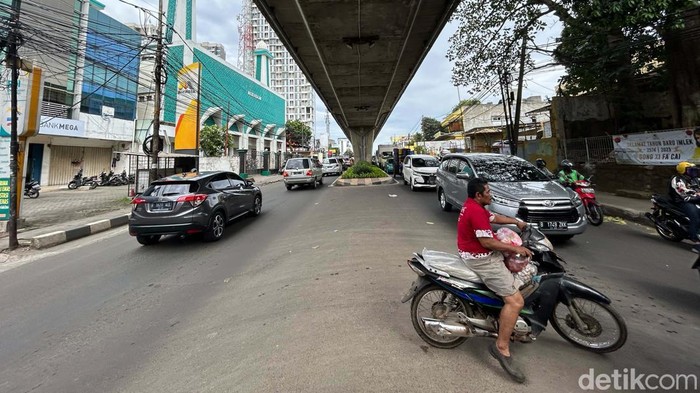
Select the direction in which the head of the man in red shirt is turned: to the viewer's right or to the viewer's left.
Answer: to the viewer's right

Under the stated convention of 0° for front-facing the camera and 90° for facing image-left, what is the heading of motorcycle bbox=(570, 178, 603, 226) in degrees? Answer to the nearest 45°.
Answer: approximately 315°

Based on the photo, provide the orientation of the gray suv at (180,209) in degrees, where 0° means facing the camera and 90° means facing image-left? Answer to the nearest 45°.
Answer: approximately 225°

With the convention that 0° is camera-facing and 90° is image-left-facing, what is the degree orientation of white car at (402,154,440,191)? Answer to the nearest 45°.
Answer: approximately 315°
